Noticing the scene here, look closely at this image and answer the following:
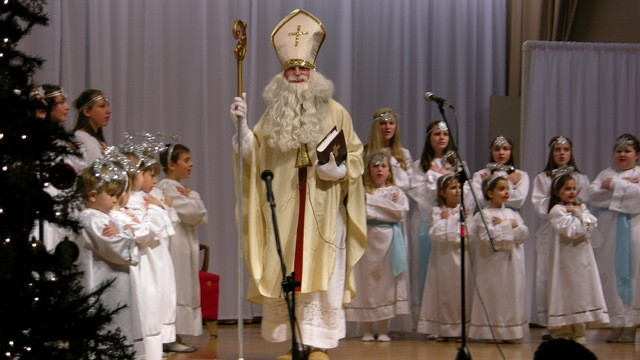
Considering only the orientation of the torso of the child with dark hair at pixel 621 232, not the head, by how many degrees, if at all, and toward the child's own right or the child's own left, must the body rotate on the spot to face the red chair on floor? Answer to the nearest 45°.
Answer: approximately 45° to the child's own right

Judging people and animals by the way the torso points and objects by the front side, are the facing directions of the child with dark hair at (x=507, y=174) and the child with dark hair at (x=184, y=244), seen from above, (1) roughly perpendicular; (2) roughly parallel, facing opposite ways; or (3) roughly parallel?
roughly perpendicular

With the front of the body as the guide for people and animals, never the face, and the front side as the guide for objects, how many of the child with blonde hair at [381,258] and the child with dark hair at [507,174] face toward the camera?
2

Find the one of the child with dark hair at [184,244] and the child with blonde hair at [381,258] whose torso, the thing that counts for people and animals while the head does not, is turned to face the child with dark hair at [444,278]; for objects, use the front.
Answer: the child with dark hair at [184,244]

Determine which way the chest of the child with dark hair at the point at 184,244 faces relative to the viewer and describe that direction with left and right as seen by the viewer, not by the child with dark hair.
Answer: facing to the right of the viewer

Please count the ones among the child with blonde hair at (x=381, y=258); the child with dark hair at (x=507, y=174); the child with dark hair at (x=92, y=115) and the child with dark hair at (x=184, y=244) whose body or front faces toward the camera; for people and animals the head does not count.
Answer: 2

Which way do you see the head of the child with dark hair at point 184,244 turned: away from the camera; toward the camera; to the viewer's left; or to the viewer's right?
to the viewer's right

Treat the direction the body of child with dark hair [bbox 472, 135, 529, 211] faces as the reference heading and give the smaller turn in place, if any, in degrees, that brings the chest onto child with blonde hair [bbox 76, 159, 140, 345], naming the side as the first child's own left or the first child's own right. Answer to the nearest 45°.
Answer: approximately 45° to the first child's own right

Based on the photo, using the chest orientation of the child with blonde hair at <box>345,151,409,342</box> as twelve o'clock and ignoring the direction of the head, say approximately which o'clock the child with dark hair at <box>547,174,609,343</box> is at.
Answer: The child with dark hair is roughly at 9 o'clock from the child with blonde hair.
